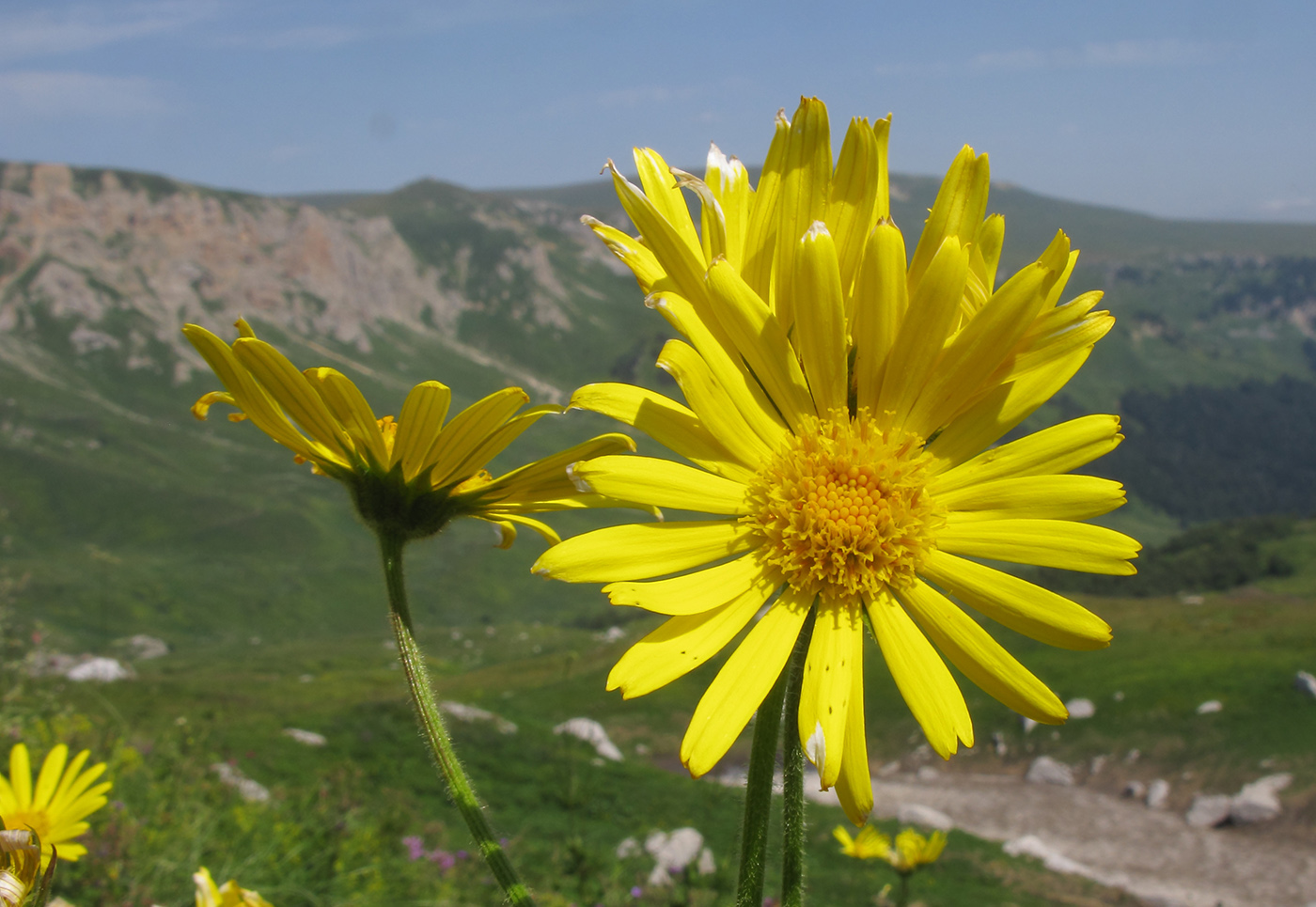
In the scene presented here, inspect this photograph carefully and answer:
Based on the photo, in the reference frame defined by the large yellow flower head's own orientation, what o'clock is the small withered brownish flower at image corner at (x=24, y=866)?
The small withered brownish flower at image corner is roughly at 3 o'clock from the large yellow flower head.

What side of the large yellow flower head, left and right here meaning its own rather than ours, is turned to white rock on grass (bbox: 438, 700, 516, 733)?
back

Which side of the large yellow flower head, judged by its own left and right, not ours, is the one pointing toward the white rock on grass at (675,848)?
back

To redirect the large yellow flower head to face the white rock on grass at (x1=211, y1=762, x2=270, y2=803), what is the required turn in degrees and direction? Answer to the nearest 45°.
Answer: approximately 135° to its right

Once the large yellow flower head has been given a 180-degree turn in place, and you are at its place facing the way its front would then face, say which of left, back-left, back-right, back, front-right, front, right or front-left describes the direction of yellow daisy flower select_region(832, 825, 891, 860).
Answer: front

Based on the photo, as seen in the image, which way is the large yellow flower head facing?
toward the camera

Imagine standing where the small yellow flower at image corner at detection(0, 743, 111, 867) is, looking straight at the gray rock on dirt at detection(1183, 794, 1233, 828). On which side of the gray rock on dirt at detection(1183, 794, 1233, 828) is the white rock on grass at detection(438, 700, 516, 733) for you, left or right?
left

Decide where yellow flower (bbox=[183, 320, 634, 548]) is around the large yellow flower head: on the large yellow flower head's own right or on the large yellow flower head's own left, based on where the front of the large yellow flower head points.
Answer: on the large yellow flower head's own right

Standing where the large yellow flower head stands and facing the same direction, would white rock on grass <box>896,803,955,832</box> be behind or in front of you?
behind

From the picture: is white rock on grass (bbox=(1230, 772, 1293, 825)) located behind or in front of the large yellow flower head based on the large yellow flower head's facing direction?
behind

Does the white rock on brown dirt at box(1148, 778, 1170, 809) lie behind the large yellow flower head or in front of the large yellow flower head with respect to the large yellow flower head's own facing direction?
behind
